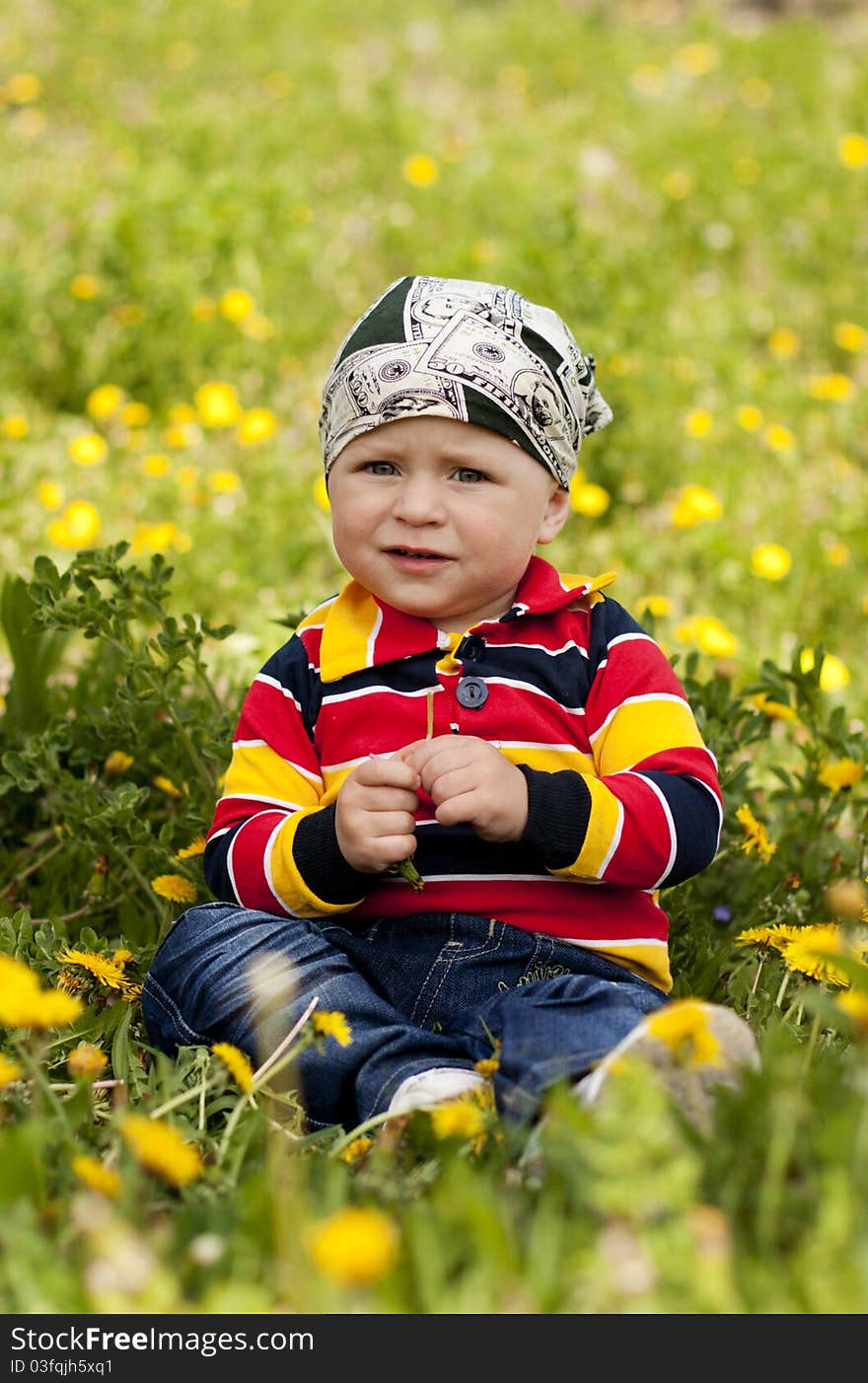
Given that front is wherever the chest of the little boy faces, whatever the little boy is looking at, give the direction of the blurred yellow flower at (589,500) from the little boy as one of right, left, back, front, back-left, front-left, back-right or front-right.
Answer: back

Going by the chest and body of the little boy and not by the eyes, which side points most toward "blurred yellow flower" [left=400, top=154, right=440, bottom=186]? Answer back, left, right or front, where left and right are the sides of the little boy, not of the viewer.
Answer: back

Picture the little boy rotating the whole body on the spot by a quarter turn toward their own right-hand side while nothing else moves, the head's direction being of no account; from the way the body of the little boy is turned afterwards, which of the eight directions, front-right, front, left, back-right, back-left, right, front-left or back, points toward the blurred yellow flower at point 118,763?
front-right

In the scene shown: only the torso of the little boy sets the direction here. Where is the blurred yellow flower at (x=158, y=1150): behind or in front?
in front

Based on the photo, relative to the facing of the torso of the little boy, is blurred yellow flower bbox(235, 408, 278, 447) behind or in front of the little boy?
behind

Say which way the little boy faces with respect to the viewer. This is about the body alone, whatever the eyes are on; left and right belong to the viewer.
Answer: facing the viewer

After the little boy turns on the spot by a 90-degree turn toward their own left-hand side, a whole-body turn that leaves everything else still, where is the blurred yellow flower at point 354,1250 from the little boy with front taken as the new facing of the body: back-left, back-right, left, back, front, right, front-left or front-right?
right
